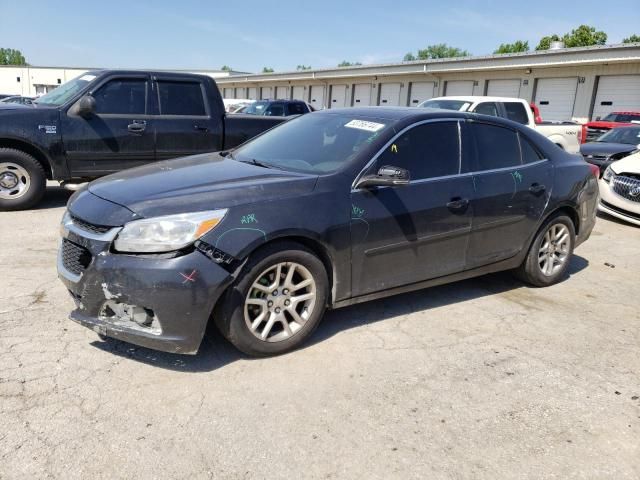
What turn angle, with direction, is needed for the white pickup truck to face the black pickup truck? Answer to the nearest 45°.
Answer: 0° — it already faces it

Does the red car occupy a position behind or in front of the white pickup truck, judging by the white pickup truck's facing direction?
behind

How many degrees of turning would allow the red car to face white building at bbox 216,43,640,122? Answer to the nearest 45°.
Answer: approximately 90° to its right

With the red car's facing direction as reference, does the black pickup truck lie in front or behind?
in front

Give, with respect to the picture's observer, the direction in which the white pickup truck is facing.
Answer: facing the viewer and to the left of the viewer

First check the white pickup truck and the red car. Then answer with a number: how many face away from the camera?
0

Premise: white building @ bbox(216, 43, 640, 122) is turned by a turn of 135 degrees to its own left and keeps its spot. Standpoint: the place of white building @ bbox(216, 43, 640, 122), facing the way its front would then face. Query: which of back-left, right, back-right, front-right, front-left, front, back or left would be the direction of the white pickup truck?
right

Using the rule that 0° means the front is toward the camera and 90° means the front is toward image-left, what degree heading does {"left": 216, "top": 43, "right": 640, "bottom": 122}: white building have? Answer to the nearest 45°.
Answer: approximately 45°

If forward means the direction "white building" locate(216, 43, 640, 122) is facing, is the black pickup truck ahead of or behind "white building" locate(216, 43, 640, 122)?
ahead
